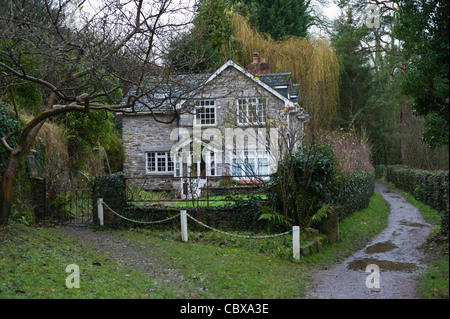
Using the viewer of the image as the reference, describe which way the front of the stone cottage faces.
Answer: facing the viewer

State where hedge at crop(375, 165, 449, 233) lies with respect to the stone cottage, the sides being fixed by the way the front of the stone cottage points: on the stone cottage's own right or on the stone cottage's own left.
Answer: on the stone cottage's own left

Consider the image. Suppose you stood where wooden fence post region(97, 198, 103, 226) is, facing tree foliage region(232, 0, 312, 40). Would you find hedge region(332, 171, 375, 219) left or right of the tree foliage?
right

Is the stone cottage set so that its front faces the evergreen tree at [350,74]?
no

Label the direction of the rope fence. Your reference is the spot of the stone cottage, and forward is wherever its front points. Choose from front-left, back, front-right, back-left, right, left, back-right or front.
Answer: front

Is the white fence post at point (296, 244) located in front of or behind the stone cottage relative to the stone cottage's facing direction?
in front

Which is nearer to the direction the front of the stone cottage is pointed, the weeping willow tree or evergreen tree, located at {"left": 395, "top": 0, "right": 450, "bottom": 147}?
the evergreen tree

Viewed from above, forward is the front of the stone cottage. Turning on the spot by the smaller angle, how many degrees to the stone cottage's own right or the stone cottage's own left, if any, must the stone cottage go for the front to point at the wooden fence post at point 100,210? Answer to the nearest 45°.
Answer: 0° — it already faces it

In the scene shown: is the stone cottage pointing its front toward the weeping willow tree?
no

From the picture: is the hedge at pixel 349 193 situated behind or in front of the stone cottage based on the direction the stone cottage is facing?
in front

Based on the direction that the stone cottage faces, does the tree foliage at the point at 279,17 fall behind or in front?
behind
